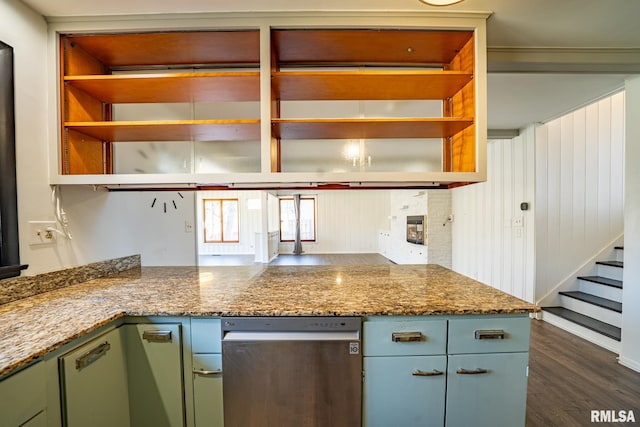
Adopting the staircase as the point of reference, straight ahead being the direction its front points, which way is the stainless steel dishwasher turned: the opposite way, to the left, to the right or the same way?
to the left

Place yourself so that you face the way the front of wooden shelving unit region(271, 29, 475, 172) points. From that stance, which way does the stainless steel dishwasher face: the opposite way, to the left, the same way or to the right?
the same way

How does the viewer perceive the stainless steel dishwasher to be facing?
facing the viewer

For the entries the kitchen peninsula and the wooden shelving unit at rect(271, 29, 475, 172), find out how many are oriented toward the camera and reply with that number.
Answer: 2

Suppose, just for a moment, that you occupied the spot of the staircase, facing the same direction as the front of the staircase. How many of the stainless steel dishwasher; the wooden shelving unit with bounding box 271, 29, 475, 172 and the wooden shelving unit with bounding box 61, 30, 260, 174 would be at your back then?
0

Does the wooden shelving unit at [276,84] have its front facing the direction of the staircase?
no

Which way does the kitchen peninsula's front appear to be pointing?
toward the camera

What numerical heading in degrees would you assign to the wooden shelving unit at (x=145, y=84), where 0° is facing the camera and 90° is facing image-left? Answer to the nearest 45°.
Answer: approximately 0°

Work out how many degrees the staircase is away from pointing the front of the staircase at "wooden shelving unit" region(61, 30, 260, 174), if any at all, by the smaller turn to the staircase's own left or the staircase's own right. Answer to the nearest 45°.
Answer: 0° — it already faces it

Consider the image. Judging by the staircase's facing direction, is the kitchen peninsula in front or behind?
in front

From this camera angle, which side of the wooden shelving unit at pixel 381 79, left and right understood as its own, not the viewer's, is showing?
front

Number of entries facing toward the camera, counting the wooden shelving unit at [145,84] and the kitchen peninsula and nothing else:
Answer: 2

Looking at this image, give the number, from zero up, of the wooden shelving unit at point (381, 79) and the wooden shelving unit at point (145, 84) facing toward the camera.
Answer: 2
